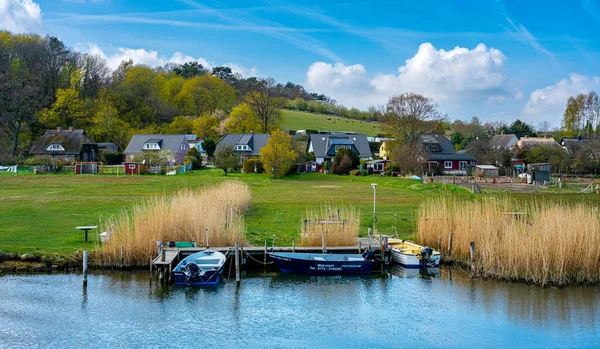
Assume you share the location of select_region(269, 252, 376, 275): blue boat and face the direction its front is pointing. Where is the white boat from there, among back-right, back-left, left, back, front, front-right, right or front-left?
back

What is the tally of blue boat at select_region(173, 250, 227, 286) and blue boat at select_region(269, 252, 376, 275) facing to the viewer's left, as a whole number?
1

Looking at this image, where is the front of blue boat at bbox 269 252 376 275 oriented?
to the viewer's left
